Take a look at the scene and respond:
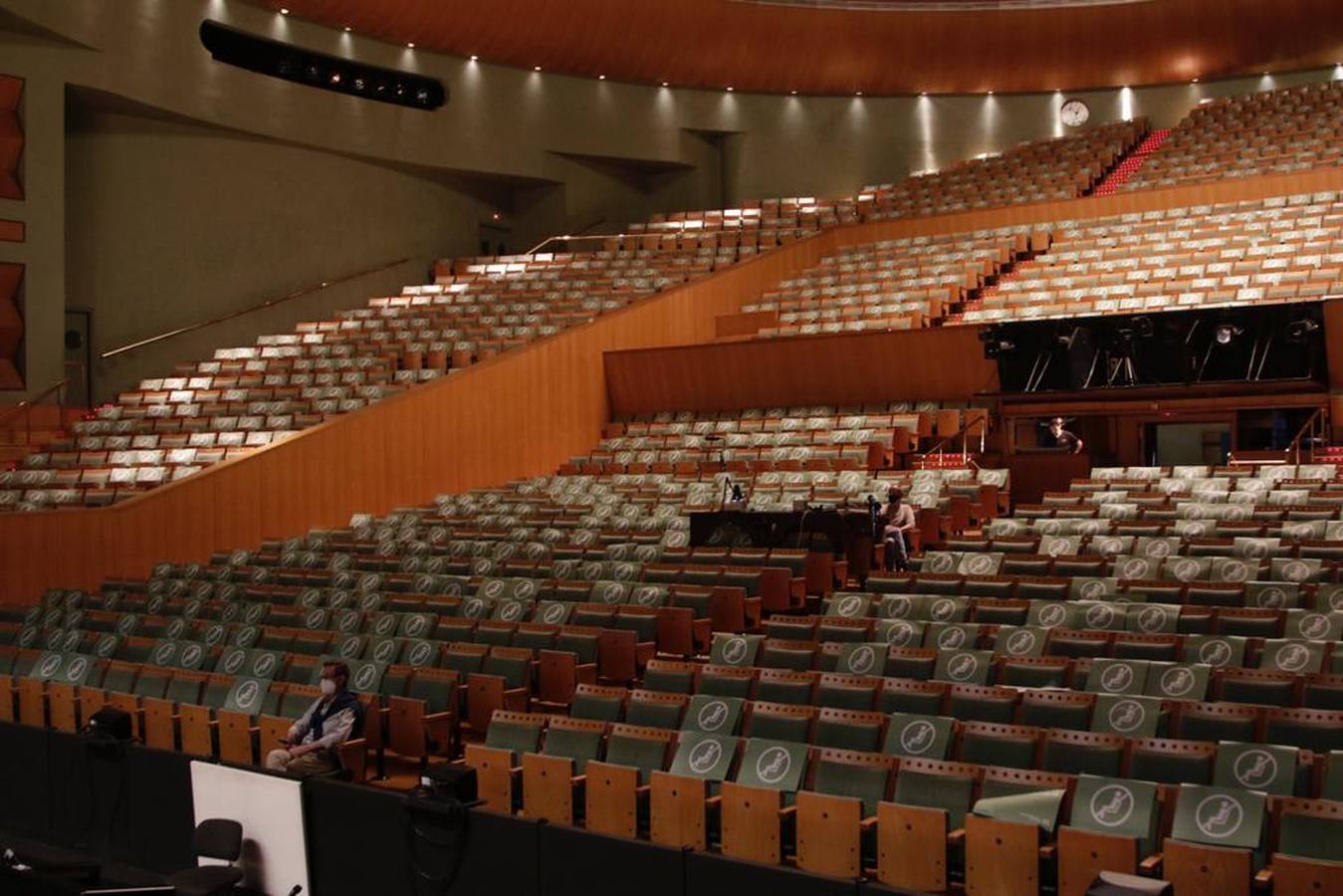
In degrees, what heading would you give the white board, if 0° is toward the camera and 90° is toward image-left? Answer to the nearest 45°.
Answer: approximately 45°

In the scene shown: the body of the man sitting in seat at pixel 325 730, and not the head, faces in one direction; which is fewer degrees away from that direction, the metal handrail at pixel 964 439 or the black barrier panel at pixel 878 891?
the black barrier panel

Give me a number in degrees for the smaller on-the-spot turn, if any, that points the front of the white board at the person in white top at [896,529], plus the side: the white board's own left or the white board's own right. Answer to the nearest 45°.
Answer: approximately 180°

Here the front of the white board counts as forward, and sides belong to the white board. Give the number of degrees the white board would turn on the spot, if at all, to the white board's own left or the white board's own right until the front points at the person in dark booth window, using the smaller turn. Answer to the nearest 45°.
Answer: approximately 180°

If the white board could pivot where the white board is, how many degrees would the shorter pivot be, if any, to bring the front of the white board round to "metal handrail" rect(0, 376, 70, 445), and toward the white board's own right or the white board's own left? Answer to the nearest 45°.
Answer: approximately 135° to the white board's own right

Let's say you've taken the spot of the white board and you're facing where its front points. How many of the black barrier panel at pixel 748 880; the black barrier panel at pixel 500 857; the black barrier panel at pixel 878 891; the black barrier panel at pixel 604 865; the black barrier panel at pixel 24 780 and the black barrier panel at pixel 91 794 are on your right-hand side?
2

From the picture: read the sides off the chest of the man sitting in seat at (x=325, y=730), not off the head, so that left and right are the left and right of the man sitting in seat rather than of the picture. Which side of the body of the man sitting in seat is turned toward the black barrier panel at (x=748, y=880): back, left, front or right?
left

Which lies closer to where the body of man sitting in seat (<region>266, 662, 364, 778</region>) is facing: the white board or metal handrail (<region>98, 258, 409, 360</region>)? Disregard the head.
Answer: the white board

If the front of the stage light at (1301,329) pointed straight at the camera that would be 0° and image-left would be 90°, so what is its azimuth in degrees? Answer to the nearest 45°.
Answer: approximately 45°

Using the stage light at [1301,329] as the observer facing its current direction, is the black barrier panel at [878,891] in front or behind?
in front

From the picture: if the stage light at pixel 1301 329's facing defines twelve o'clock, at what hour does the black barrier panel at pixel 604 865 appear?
The black barrier panel is roughly at 11 o'clock from the stage light.

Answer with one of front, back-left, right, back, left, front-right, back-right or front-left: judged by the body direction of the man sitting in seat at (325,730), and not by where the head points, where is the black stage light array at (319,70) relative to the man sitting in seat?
back-right

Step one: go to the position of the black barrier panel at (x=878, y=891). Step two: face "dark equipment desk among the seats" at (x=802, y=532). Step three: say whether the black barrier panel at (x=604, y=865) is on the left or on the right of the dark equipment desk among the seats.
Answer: left
